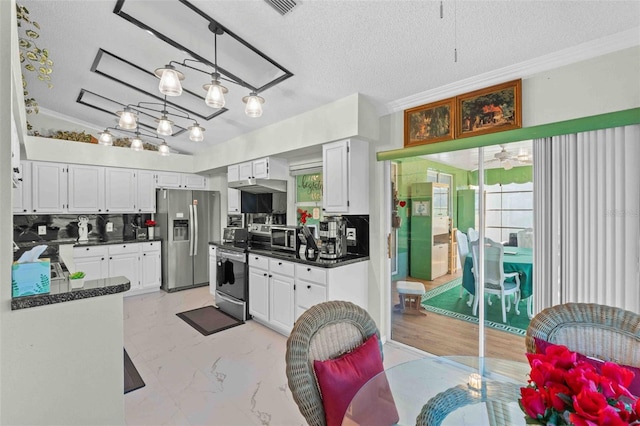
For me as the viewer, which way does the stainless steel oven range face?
facing the viewer and to the left of the viewer

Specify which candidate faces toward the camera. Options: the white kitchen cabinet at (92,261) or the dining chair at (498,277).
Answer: the white kitchen cabinet

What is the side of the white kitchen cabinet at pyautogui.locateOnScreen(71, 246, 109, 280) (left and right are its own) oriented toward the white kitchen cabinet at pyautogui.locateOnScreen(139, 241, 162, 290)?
left

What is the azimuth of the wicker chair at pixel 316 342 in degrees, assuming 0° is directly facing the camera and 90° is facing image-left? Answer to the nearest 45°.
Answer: approximately 315°

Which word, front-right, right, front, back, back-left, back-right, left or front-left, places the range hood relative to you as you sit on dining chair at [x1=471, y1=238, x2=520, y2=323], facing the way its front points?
back-left

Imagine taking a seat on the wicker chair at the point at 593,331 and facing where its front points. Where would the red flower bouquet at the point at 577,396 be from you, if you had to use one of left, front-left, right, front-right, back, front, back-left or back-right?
front-left

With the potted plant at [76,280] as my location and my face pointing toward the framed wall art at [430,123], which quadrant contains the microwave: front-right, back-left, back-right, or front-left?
front-left

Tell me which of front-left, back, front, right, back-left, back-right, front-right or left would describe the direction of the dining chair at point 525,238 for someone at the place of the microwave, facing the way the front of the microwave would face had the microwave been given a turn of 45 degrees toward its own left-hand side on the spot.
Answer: front-left

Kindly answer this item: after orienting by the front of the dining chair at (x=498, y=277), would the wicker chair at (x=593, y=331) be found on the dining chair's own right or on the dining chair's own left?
on the dining chair's own right

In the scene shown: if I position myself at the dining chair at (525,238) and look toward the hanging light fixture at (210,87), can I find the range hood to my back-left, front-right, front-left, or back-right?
front-right

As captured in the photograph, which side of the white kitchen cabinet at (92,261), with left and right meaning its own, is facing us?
front

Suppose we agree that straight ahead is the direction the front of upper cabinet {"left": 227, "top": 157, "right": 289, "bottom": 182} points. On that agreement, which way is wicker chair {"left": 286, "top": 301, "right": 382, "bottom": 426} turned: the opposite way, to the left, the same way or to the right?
to the left

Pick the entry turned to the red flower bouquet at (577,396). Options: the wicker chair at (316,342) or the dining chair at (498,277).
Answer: the wicker chair

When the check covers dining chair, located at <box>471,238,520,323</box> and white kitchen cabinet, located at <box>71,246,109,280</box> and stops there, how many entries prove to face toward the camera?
1

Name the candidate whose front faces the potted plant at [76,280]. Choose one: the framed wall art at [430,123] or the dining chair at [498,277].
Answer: the framed wall art

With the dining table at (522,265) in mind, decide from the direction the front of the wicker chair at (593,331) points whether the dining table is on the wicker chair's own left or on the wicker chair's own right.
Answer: on the wicker chair's own right

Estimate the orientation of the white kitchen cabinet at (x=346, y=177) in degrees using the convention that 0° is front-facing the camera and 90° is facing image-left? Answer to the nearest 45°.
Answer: approximately 45°

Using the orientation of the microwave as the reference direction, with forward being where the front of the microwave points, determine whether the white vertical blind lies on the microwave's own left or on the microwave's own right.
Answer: on the microwave's own left

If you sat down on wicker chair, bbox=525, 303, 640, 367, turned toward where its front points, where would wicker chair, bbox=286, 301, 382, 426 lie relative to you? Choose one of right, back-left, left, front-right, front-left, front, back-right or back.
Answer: front
